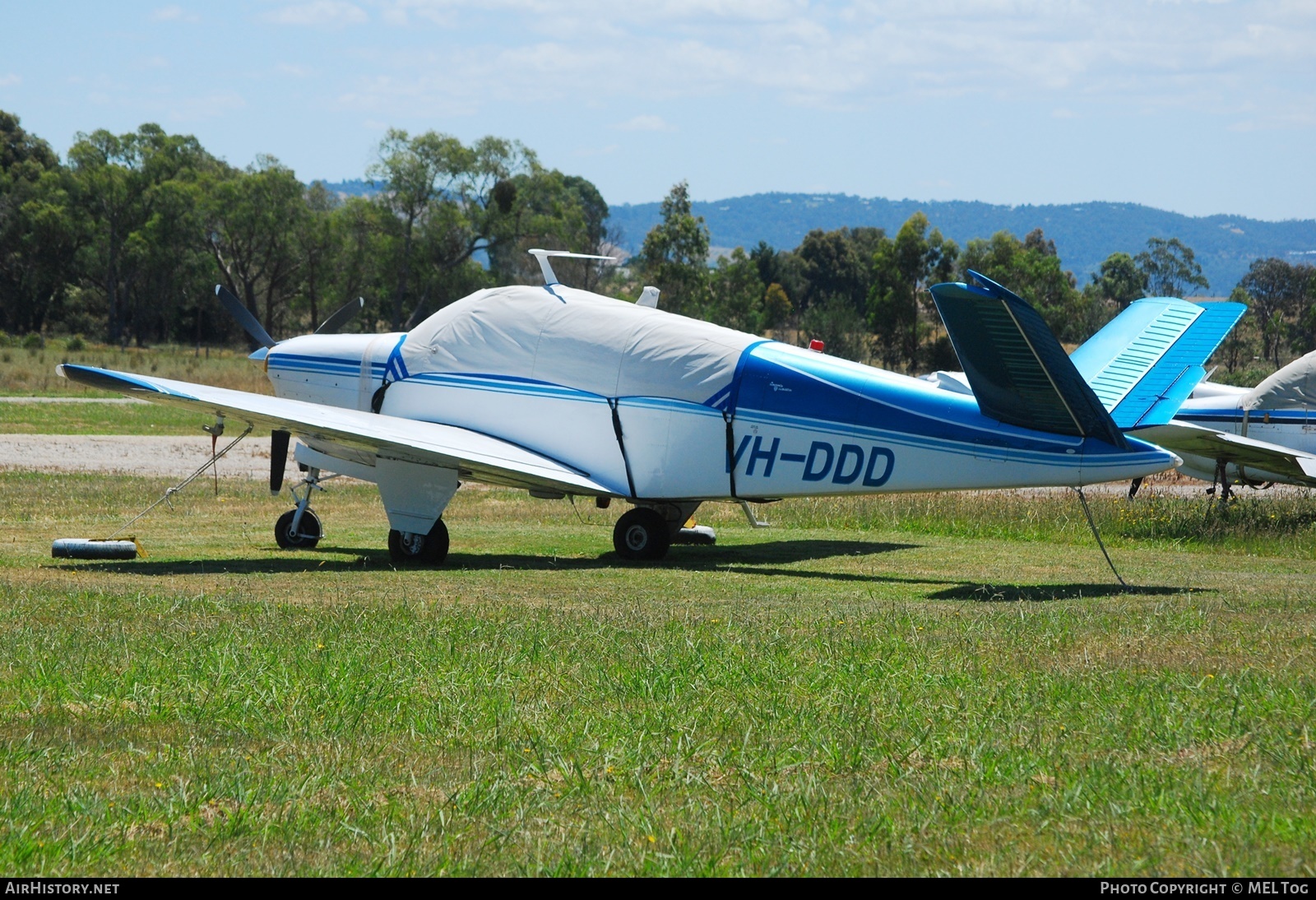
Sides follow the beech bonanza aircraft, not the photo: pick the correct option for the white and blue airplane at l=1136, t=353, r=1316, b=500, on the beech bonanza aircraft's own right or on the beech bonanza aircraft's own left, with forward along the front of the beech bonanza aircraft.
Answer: on the beech bonanza aircraft's own right

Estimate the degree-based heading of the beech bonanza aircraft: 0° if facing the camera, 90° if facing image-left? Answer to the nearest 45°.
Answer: approximately 135°
